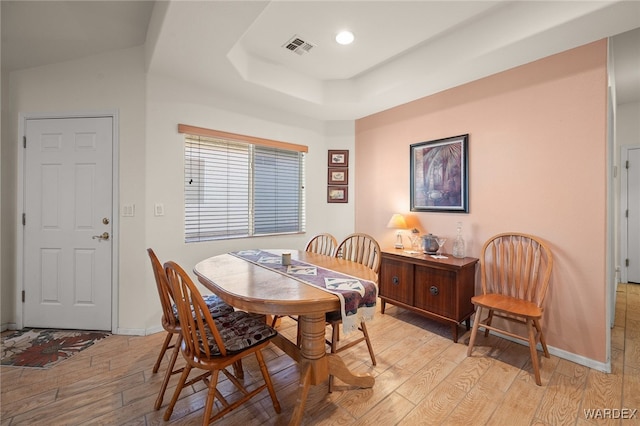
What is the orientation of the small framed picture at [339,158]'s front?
toward the camera

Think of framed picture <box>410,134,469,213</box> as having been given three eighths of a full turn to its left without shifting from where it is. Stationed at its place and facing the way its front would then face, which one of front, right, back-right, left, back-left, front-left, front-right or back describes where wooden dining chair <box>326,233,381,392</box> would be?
back-right

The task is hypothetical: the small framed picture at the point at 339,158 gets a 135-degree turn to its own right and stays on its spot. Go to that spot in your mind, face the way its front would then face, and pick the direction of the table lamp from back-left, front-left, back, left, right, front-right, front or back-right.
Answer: back

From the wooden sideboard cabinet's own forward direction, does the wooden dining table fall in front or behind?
in front

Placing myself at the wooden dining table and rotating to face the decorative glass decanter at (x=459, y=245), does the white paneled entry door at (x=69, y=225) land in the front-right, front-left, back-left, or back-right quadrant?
back-left

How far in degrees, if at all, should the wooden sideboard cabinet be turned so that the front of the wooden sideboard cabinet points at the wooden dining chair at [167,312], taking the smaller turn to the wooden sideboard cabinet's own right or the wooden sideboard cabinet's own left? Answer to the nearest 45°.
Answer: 0° — it already faces it

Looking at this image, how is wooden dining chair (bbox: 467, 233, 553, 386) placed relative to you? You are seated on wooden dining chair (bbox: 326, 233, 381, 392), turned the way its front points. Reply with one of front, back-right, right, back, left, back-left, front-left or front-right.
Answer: back-left

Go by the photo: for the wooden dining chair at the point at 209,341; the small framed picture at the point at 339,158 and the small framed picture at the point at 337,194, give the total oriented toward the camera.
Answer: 2

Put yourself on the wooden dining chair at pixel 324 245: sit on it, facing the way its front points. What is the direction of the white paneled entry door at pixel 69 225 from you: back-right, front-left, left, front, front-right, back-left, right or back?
front-right

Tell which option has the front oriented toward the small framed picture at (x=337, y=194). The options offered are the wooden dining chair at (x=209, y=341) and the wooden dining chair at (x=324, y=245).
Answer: the wooden dining chair at (x=209, y=341)

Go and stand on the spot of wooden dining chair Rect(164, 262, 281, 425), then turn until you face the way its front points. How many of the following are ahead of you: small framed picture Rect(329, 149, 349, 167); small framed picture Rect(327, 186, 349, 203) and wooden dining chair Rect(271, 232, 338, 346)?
3

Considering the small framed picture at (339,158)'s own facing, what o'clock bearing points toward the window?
The window is roughly at 2 o'clock from the small framed picture.

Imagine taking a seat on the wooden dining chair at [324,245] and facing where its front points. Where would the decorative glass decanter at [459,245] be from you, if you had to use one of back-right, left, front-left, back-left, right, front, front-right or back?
back-left

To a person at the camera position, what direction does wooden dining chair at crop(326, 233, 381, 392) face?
facing the viewer and to the left of the viewer

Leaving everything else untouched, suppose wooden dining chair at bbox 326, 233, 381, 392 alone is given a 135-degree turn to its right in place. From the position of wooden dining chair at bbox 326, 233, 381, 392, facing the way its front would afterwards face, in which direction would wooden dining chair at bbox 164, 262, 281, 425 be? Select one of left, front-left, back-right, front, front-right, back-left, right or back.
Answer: back-left

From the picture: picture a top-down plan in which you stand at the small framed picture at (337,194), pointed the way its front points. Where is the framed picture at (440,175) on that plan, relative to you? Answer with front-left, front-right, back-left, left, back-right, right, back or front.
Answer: front-left
